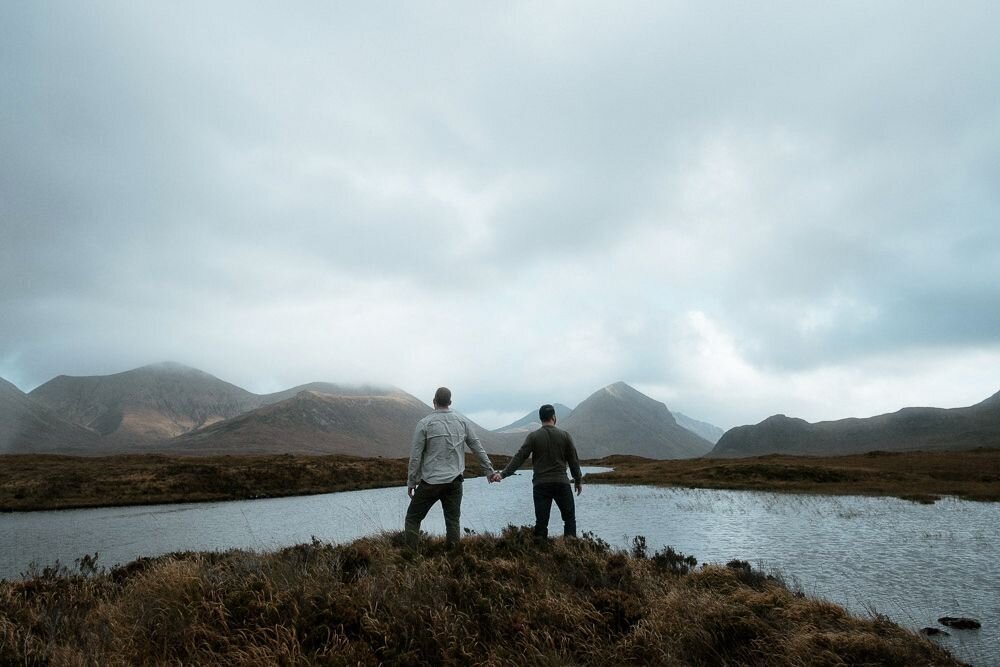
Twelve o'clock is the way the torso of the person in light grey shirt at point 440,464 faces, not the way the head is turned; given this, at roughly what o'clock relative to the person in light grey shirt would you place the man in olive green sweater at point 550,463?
The man in olive green sweater is roughly at 2 o'clock from the person in light grey shirt.

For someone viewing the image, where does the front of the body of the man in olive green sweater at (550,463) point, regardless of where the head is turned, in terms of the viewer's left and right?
facing away from the viewer

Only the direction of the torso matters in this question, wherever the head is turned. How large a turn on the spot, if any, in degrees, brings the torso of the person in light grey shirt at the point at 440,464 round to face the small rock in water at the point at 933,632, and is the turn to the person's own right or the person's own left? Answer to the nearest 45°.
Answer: approximately 135° to the person's own right

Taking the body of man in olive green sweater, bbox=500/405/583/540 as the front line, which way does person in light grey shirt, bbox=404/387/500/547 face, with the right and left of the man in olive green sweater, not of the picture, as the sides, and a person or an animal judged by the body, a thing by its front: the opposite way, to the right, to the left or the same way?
the same way

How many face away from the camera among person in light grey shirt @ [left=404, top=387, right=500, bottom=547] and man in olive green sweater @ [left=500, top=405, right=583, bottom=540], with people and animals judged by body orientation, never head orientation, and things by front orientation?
2

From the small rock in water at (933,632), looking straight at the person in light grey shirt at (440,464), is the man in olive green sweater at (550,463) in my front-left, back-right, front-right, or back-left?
front-right

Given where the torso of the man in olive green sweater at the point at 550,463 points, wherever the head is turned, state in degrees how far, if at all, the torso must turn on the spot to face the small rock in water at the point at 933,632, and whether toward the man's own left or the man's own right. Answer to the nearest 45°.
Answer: approximately 135° to the man's own right

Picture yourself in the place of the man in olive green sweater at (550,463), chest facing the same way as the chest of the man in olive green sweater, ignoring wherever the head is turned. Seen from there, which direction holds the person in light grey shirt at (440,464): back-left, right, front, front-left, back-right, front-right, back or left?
back-left

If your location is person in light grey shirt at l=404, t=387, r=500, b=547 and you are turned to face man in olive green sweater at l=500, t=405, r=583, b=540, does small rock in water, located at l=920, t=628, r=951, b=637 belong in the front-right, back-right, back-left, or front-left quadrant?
front-right

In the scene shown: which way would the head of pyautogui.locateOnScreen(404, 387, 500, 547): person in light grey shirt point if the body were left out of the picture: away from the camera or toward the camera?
away from the camera

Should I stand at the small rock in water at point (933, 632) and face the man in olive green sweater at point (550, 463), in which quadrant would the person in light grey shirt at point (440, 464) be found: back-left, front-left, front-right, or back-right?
front-left

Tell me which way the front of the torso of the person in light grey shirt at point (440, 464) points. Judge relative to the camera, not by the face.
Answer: away from the camera

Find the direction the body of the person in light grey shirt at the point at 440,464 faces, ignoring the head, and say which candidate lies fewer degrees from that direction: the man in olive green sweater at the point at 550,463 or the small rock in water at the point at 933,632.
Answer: the man in olive green sweater
